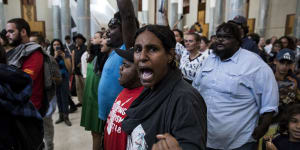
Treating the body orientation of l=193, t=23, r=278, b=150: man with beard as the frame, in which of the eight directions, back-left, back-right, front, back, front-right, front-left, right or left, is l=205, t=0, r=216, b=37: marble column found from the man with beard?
back-right

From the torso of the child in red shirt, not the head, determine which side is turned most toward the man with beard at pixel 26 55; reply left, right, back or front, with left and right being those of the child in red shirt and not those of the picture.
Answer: right

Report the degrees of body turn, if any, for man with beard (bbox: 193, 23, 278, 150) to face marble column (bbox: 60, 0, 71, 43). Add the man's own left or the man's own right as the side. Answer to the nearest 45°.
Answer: approximately 90° to the man's own right

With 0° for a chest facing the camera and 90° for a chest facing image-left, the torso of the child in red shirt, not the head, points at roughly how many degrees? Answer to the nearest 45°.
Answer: approximately 45°

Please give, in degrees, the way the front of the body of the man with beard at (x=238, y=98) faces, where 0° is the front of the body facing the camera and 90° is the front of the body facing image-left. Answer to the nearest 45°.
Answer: approximately 45°

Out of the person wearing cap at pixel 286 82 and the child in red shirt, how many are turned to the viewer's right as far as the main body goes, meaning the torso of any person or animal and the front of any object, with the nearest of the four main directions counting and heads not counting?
0

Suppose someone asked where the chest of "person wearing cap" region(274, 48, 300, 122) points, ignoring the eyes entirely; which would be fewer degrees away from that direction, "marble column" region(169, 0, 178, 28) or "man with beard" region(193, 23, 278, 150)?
the man with beard

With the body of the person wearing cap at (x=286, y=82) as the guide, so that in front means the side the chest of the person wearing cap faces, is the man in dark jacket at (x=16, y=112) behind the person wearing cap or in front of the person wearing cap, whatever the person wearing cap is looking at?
in front

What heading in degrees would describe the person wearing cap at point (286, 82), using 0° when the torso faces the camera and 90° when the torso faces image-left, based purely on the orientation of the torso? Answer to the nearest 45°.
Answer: approximately 0°

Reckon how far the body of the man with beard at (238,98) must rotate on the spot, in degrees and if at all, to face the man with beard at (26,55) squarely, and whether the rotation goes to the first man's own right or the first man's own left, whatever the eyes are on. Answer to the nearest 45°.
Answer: approximately 45° to the first man's own right

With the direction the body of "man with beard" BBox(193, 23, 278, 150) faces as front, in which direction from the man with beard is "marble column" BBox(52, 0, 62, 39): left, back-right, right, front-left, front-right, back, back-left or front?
right

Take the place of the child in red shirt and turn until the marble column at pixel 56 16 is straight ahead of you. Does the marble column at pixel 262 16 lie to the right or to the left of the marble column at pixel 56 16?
right
